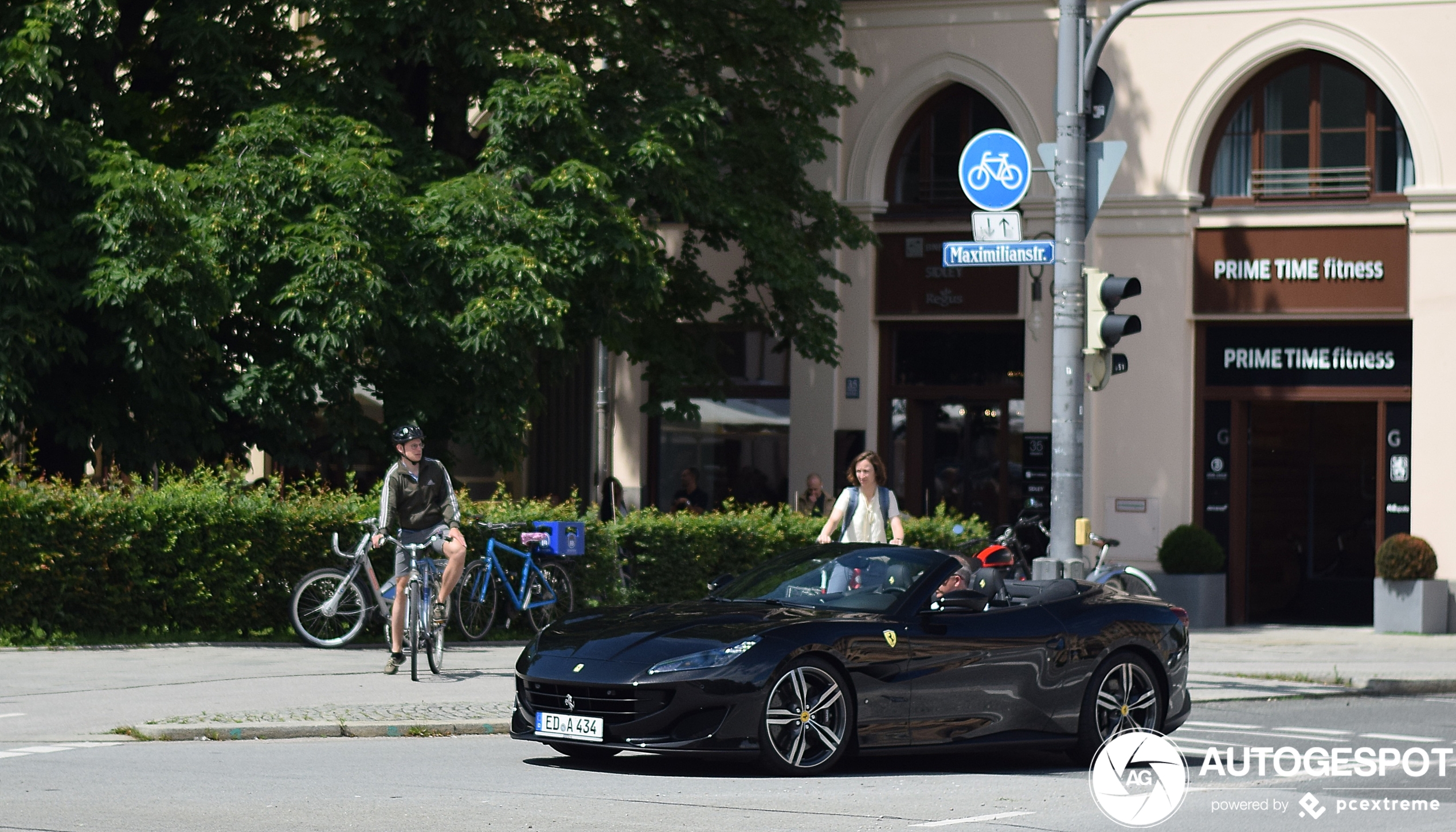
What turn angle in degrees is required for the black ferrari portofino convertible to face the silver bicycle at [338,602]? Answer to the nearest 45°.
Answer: approximately 90° to its right

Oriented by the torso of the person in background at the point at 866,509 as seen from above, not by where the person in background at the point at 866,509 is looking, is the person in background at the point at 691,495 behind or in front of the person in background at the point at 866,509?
behind

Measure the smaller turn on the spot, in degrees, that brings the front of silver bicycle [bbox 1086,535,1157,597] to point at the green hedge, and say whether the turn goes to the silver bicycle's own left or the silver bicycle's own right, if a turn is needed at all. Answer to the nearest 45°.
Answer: approximately 45° to the silver bicycle's own left

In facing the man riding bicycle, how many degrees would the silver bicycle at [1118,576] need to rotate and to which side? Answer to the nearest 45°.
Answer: approximately 45° to its left

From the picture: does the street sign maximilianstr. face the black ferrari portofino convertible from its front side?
yes

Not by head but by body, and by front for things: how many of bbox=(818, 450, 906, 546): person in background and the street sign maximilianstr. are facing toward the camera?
2

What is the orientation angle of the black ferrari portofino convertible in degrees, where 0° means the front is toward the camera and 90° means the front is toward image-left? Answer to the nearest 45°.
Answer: approximately 45°

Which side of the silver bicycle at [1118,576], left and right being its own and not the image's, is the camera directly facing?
left

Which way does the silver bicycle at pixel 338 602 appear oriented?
to the viewer's left

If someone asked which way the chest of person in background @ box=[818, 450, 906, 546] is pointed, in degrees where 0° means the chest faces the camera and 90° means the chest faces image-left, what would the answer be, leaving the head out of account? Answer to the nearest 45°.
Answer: approximately 0°

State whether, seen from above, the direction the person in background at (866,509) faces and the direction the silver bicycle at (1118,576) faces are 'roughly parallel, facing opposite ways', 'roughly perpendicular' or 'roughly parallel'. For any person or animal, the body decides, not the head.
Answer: roughly perpendicular

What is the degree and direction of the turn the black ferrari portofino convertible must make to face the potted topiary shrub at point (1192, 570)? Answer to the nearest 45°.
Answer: approximately 135° to its right

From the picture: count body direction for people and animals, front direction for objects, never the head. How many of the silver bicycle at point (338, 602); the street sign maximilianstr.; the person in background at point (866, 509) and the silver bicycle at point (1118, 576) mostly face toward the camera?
2
